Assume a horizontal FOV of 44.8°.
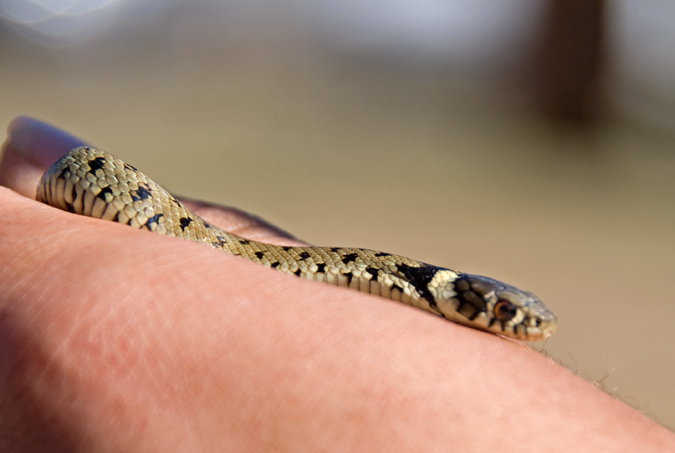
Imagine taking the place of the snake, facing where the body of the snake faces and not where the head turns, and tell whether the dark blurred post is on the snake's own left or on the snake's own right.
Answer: on the snake's own left

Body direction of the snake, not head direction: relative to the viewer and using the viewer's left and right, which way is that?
facing to the right of the viewer
